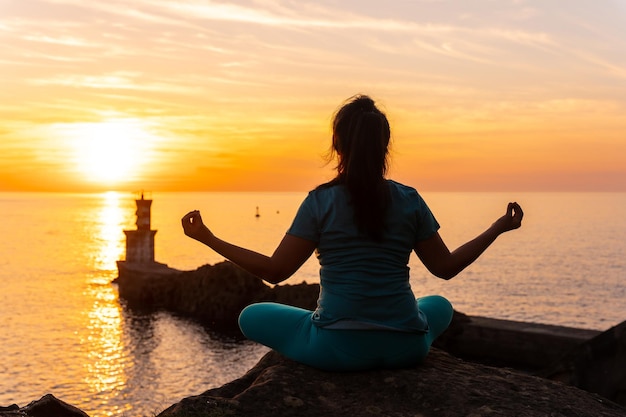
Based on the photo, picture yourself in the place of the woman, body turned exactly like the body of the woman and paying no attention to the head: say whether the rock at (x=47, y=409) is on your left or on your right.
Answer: on your left

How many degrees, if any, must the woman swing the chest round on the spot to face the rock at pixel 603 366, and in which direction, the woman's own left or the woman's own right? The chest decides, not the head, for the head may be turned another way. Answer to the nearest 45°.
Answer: approximately 45° to the woman's own right

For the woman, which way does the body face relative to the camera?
away from the camera

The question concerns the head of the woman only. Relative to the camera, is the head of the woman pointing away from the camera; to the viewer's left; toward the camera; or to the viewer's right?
away from the camera
